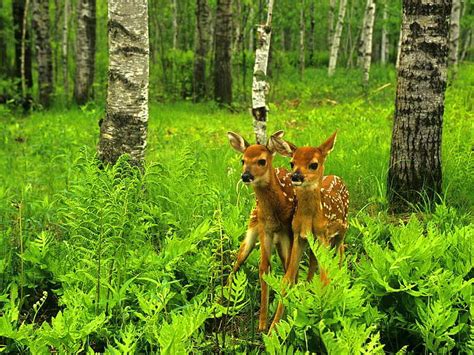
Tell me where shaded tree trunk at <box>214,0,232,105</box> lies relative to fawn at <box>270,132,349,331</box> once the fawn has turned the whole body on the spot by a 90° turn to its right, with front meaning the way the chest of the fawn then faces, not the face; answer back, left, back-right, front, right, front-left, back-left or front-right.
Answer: front-right

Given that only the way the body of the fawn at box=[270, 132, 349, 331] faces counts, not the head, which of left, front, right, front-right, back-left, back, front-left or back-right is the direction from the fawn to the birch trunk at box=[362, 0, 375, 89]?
back-right

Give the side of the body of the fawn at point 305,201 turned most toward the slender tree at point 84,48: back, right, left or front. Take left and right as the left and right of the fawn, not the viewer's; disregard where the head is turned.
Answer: right

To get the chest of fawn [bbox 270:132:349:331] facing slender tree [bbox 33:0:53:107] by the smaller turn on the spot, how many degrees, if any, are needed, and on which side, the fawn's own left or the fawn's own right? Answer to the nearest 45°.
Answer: approximately 90° to the fawn's own right

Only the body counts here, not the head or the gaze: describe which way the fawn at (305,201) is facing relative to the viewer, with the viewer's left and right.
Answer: facing the viewer and to the left of the viewer

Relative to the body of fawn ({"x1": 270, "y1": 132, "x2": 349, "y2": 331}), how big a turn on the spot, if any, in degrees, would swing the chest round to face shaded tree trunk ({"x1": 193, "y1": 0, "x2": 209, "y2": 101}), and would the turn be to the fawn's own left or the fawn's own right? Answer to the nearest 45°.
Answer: approximately 135° to the fawn's own right

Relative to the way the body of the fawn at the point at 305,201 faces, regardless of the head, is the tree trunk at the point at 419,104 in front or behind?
behind

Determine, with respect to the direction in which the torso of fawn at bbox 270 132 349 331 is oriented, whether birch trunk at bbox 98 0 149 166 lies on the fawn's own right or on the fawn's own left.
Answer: on the fawn's own right

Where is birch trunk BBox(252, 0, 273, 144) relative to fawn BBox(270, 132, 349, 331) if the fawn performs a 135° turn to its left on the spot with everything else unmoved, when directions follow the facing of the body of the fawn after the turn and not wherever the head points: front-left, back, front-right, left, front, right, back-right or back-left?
left
